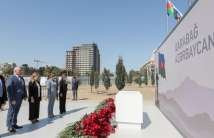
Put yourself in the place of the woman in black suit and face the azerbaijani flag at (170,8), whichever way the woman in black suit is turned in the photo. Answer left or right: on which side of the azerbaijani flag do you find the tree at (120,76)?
left

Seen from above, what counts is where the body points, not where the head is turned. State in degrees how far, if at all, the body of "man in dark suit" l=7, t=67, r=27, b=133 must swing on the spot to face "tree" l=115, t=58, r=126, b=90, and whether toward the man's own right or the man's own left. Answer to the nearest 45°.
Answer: approximately 90° to the man's own left

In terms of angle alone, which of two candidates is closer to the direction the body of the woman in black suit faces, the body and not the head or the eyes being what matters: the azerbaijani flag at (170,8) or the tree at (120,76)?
the azerbaijani flag

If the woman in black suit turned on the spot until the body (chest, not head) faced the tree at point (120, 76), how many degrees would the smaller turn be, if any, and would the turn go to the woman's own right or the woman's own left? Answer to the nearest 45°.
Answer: approximately 90° to the woman's own left

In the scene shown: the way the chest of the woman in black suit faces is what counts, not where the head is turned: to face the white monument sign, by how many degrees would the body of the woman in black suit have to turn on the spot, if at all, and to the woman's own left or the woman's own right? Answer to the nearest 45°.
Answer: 0° — they already face it

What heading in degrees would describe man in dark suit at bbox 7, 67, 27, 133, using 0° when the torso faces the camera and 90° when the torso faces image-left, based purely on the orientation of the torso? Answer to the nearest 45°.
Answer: approximately 315°

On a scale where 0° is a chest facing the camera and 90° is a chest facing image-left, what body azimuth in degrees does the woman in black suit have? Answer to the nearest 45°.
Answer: approximately 315°

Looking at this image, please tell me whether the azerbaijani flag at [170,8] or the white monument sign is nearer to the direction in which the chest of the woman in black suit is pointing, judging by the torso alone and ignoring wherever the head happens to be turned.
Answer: the white monument sign
